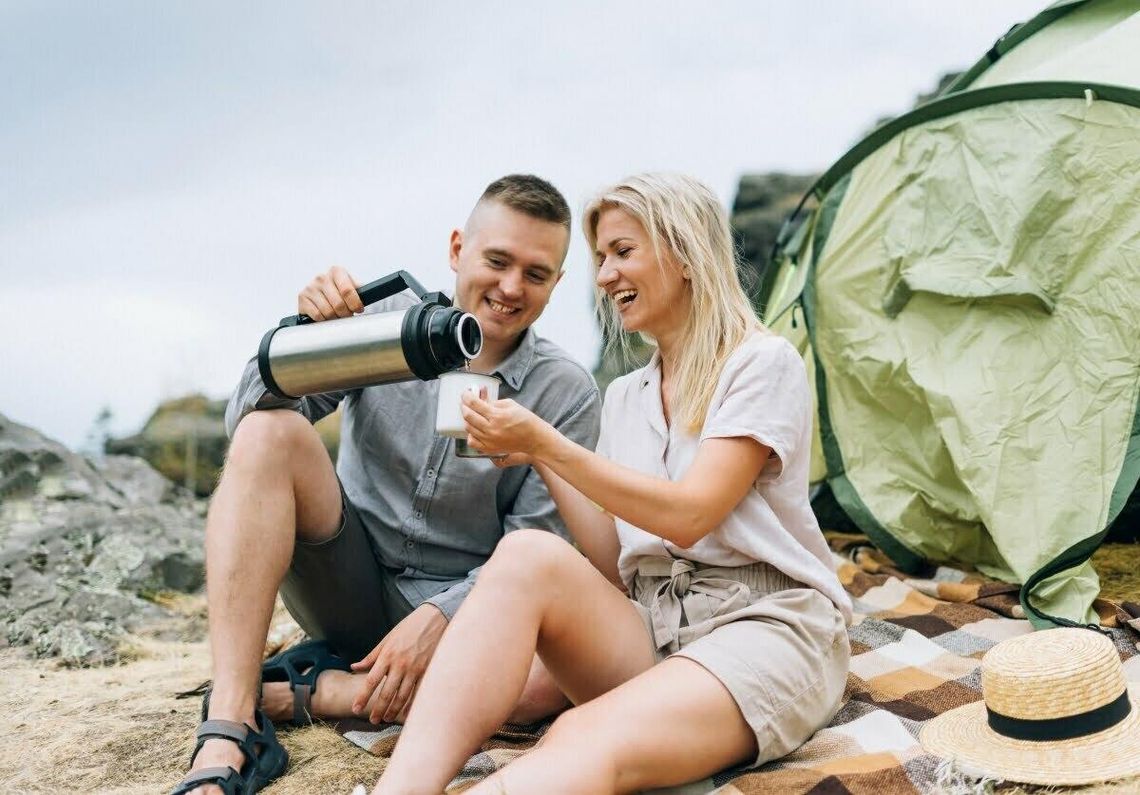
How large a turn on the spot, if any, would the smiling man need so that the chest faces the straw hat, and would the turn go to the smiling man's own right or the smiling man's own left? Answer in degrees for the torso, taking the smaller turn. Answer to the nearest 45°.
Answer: approximately 45° to the smiling man's own left

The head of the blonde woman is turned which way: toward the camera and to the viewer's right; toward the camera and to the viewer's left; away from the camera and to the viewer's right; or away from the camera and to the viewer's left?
toward the camera and to the viewer's left

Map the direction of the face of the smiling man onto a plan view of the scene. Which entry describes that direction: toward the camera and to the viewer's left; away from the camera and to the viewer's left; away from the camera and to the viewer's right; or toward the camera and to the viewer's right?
toward the camera and to the viewer's right

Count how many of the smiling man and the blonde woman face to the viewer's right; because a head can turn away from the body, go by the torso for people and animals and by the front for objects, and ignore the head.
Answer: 0

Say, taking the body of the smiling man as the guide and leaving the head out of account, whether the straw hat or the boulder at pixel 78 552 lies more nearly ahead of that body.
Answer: the straw hat

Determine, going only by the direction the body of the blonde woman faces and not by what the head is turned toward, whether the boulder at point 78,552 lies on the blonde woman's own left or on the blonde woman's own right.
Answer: on the blonde woman's own right

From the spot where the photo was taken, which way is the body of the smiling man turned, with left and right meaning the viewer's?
facing the viewer

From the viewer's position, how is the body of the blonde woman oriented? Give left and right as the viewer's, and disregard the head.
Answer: facing the viewer and to the left of the viewer

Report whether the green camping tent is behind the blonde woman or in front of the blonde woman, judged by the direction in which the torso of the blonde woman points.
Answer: behind

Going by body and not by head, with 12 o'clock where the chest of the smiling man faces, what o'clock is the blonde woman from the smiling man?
The blonde woman is roughly at 11 o'clock from the smiling man.

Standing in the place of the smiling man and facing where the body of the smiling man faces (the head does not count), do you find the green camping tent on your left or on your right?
on your left
